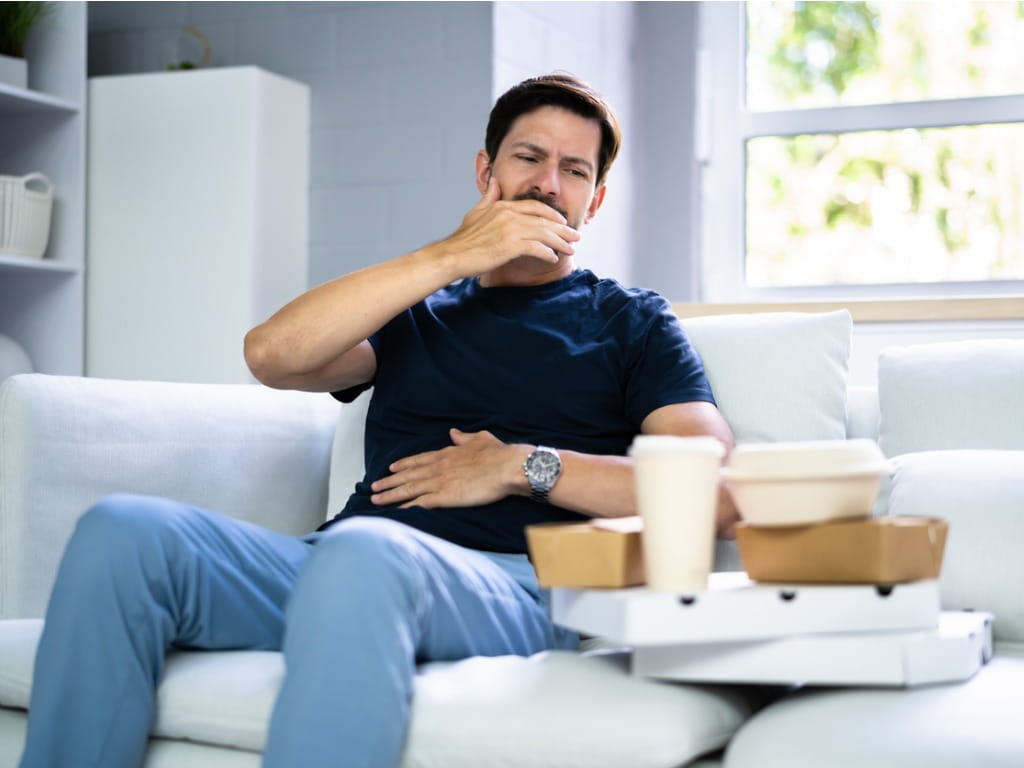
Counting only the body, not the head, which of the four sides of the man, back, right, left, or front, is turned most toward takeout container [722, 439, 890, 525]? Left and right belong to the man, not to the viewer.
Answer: left

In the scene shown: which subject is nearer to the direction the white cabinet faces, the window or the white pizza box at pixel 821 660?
the white pizza box

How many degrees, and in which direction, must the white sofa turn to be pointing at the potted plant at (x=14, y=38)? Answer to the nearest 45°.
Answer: approximately 135° to its right

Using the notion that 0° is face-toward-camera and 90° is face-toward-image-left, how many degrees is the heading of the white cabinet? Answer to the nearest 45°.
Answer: approximately 0°

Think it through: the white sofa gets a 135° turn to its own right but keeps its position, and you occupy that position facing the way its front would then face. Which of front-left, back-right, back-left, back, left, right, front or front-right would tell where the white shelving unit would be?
front

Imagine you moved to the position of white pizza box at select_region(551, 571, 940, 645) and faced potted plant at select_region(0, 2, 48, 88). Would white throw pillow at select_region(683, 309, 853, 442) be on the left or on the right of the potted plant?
right

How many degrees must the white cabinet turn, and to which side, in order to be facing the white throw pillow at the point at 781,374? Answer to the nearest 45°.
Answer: approximately 45° to its left

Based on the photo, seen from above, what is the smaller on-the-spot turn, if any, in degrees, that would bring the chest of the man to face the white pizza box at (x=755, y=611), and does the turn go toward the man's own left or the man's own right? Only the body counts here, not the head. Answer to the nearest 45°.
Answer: approximately 90° to the man's own left

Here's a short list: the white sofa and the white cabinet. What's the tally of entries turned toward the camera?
2

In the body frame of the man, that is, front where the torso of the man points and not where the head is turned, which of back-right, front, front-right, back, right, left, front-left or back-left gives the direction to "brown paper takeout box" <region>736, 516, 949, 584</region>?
left

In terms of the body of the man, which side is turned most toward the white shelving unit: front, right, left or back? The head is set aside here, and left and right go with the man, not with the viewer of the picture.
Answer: right

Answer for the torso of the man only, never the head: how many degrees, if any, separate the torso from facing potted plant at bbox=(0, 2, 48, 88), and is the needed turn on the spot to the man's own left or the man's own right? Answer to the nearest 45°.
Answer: approximately 90° to the man's own right
